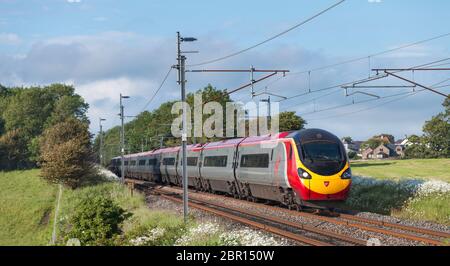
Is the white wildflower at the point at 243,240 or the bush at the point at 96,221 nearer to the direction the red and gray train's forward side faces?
the white wildflower

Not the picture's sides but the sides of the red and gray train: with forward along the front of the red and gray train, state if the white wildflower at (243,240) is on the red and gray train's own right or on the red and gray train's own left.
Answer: on the red and gray train's own right

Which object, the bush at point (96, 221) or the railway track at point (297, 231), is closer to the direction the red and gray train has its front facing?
the railway track

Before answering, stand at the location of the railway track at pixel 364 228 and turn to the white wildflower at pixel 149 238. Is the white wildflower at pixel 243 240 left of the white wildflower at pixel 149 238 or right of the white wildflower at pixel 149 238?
left

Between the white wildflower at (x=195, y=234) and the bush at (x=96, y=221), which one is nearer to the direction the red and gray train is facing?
the white wildflower

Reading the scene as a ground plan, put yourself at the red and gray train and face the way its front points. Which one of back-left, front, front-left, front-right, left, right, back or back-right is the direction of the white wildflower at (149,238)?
right

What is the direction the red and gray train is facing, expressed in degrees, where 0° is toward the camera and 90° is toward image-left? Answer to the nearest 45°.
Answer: approximately 315°
